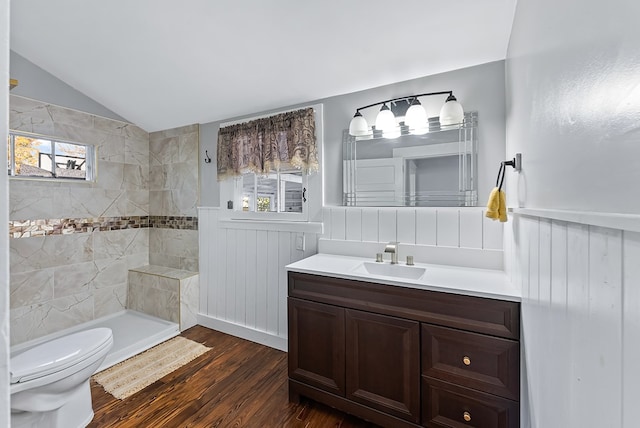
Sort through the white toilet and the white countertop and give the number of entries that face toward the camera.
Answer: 1

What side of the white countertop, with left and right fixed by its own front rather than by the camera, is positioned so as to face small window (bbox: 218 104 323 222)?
right

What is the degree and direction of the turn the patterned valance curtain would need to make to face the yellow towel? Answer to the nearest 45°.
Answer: approximately 90° to its left

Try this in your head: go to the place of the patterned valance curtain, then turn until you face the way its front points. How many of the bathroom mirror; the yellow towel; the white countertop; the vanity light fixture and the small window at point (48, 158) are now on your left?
4

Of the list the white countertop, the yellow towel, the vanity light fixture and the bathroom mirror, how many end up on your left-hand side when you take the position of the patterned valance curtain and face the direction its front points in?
4

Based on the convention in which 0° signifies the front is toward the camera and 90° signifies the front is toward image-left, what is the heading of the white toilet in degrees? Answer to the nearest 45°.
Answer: approximately 225°
